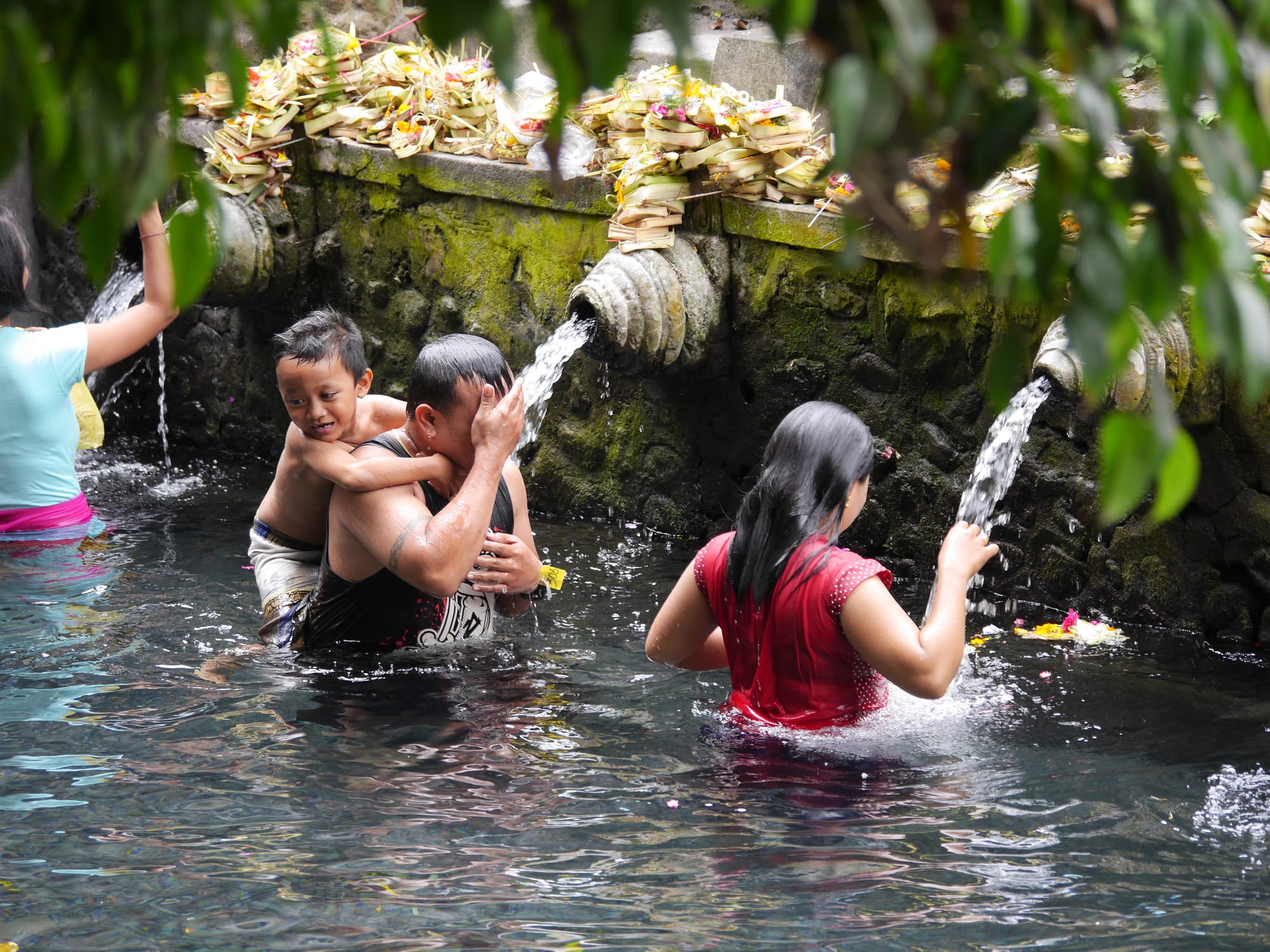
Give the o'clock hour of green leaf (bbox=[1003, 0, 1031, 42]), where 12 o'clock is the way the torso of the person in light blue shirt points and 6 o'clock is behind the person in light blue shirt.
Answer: The green leaf is roughly at 4 o'clock from the person in light blue shirt.

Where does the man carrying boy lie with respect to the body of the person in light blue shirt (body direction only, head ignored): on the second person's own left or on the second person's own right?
on the second person's own right

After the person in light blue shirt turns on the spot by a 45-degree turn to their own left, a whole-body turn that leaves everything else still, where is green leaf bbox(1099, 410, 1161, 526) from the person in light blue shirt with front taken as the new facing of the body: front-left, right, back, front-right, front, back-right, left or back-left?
back

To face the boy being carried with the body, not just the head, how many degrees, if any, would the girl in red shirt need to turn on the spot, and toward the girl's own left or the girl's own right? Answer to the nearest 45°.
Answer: approximately 90° to the girl's own left

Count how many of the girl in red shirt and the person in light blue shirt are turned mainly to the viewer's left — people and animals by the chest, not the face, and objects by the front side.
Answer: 0

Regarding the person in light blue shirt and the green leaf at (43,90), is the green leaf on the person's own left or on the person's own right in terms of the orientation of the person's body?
on the person's own right

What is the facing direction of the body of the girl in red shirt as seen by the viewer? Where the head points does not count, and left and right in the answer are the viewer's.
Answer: facing away from the viewer and to the right of the viewer

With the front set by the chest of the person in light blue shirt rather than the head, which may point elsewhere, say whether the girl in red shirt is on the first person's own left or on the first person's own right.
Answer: on the first person's own right

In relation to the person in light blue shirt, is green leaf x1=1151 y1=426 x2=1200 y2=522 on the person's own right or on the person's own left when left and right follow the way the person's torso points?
on the person's own right

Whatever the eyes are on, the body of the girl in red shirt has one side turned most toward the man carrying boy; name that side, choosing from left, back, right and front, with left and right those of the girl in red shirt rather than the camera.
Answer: left

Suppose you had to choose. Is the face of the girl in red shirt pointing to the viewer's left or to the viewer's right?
to the viewer's right

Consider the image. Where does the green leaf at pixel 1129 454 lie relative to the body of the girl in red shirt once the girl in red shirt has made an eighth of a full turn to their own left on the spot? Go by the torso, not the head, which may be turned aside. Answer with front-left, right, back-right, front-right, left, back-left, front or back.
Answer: back

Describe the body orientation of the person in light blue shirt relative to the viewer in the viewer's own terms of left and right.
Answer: facing away from the viewer and to the right of the viewer
